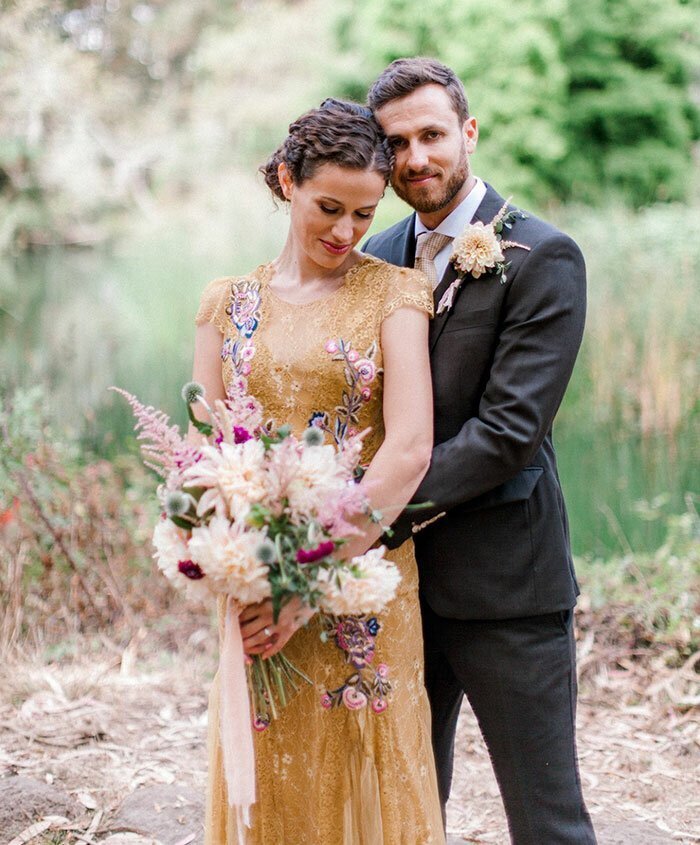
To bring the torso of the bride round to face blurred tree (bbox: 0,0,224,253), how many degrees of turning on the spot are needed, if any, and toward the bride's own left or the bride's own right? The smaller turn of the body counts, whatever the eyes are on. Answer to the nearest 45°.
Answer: approximately 180°

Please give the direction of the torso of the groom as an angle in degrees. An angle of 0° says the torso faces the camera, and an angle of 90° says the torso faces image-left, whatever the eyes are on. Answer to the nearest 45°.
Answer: approximately 45°

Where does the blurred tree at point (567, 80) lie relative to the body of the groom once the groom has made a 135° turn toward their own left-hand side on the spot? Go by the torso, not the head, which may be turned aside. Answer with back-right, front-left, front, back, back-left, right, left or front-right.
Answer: left
